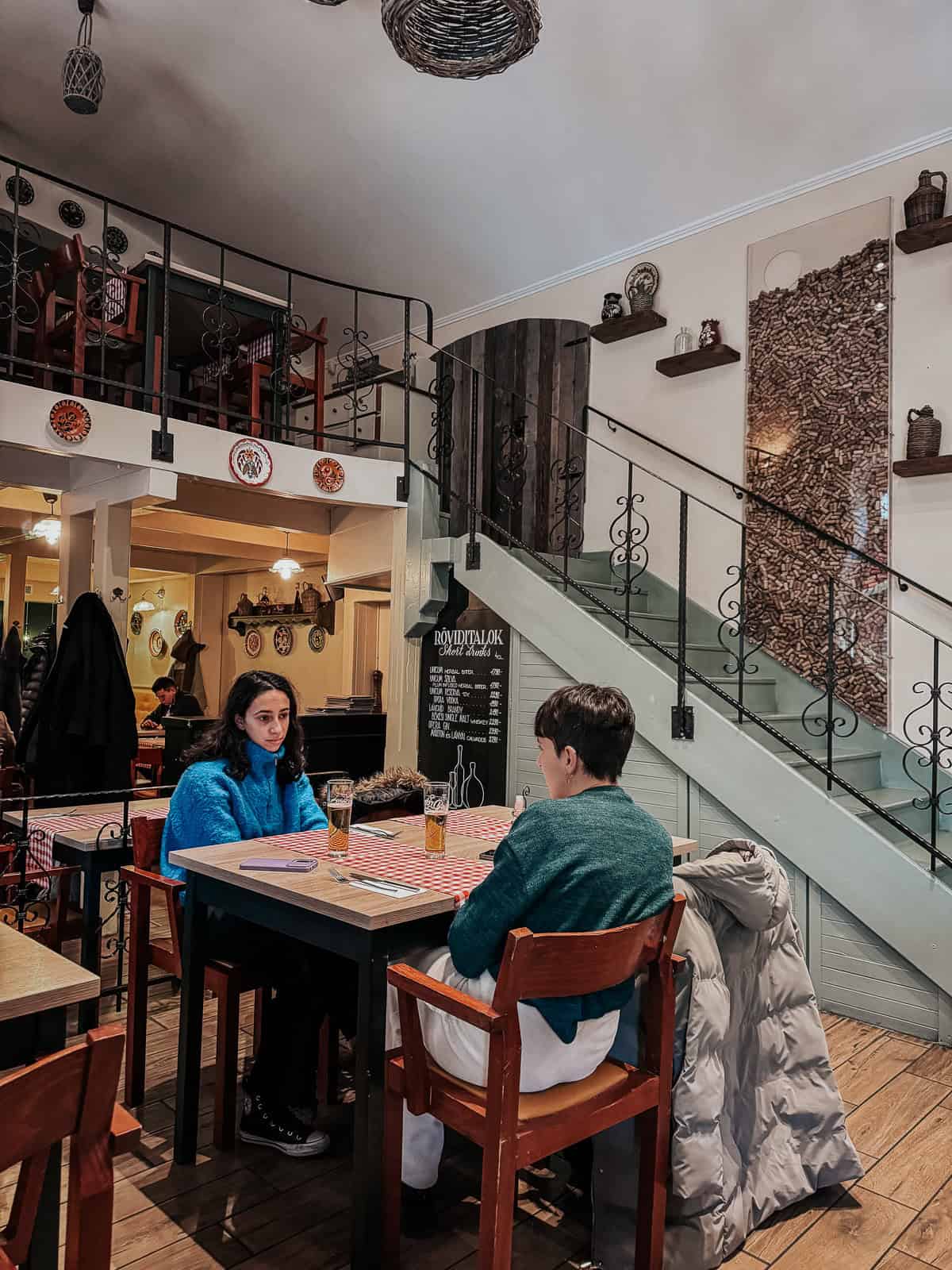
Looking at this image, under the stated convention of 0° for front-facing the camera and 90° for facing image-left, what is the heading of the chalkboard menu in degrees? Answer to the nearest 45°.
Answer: approximately 0°

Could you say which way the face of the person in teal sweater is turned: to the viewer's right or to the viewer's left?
to the viewer's left

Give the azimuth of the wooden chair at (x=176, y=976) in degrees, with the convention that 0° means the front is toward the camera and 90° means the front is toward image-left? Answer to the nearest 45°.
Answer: approximately 315°

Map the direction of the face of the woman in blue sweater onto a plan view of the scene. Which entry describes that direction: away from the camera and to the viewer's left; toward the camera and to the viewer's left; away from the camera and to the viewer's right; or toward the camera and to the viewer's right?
toward the camera and to the viewer's right

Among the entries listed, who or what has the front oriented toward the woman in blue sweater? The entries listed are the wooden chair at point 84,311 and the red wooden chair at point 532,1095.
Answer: the red wooden chair

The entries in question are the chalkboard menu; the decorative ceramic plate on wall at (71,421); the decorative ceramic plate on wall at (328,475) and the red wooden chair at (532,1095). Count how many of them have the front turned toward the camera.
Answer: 3

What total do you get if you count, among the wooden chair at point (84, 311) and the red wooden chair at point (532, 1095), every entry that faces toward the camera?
0

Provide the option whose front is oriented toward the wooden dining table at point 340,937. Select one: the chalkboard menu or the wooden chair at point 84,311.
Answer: the chalkboard menu

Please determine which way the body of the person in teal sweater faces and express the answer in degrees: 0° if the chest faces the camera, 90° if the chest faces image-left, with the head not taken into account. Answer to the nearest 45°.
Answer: approximately 135°
